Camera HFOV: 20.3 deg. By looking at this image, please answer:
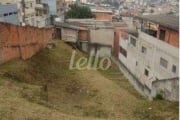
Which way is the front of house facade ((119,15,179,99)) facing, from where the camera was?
facing the viewer and to the left of the viewer

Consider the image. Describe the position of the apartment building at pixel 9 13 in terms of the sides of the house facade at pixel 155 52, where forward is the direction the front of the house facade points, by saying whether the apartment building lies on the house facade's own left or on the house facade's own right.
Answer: on the house facade's own right

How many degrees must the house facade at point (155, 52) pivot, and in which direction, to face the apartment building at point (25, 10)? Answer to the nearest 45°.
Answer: approximately 90° to its right
